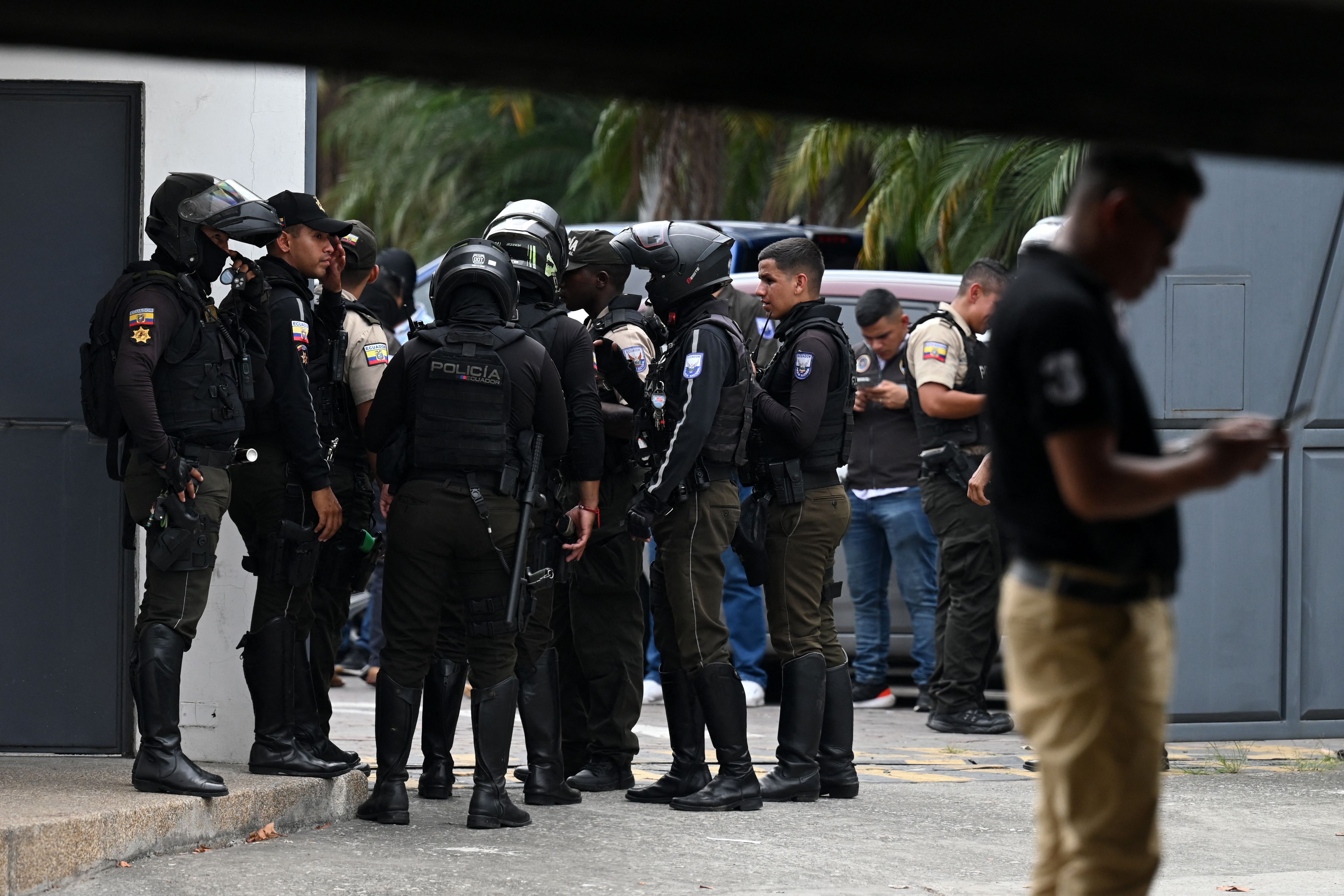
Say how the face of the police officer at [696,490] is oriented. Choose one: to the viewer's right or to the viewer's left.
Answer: to the viewer's left

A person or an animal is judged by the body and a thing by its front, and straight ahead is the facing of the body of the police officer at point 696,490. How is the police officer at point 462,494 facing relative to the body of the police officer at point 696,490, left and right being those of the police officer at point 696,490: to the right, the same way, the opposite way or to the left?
to the right

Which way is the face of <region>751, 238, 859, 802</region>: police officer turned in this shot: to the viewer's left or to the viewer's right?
to the viewer's left

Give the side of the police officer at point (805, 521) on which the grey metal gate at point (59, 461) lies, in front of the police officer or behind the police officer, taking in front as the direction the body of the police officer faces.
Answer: in front

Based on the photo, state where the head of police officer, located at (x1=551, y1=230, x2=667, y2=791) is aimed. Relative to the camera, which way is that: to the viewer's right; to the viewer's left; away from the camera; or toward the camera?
to the viewer's left

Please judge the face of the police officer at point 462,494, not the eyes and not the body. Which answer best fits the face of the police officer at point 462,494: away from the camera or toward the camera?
away from the camera

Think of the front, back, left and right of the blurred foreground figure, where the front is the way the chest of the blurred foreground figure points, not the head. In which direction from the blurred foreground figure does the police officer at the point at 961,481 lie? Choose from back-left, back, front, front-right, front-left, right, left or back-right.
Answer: left

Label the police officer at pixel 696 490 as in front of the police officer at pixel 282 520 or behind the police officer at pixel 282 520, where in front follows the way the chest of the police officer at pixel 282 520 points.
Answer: in front

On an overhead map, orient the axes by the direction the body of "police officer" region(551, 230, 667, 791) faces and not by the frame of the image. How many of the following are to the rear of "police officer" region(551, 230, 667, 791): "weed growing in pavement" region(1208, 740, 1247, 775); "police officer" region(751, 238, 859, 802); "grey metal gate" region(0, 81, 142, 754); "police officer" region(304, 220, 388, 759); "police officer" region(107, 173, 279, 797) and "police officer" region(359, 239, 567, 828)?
2

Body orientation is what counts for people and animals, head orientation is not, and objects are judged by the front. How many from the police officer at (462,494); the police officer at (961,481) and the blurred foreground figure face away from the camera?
1

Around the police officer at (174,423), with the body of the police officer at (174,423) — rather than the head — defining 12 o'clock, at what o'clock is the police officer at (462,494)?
the police officer at (462,494) is roughly at 12 o'clock from the police officer at (174,423).

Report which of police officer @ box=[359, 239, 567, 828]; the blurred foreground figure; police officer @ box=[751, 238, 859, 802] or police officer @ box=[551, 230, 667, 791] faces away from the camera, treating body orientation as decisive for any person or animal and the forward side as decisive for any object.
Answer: police officer @ box=[359, 239, 567, 828]

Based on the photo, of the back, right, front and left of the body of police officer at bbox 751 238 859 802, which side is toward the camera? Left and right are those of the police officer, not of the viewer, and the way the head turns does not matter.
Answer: left

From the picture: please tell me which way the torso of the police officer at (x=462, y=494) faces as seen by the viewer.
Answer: away from the camera
